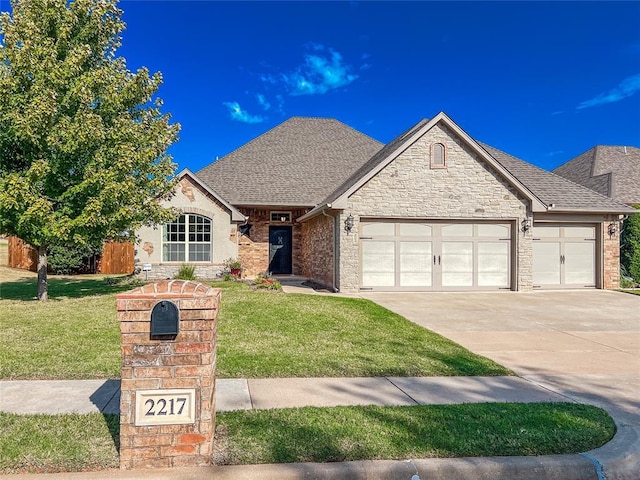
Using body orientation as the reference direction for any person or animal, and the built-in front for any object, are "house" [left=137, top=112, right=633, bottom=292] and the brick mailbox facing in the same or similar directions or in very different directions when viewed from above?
same or similar directions

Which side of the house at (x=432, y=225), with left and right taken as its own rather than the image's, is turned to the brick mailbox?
front

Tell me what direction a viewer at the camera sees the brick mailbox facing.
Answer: facing the viewer

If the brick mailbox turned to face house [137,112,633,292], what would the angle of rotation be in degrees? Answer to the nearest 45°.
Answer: approximately 135° to its left

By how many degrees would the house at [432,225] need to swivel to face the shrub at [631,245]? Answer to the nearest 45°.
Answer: approximately 135° to its left

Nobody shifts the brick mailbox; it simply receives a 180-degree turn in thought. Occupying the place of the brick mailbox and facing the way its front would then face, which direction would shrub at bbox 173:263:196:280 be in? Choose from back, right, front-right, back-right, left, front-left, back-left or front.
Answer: front

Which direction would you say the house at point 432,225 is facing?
toward the camera

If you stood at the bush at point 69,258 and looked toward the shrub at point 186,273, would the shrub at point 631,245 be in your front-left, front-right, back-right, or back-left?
front-left

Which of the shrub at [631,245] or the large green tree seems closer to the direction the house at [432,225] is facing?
the large green tree

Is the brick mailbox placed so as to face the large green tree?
no

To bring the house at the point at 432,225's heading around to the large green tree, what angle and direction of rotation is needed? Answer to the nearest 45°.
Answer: approximately 45° to its right

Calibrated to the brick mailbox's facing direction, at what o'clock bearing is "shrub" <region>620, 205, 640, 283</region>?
The shrub is roughly at 8 o'clock from the brick mailbox.

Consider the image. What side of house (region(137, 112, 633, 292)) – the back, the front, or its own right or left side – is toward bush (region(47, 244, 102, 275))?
right
